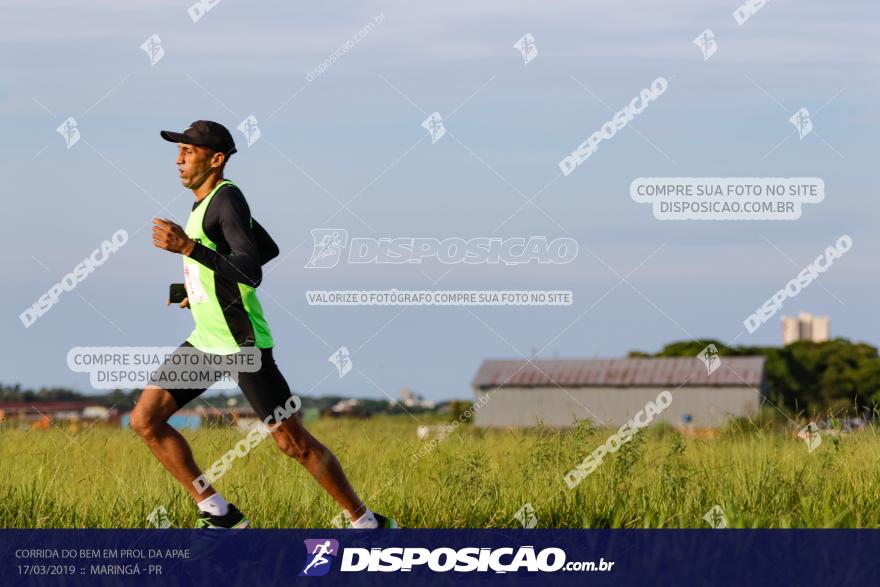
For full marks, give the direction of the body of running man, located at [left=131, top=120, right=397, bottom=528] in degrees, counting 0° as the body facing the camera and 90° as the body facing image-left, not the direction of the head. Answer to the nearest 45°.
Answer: approximately 90°

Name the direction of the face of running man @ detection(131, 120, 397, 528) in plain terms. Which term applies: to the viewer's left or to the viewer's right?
to the viewer's left
